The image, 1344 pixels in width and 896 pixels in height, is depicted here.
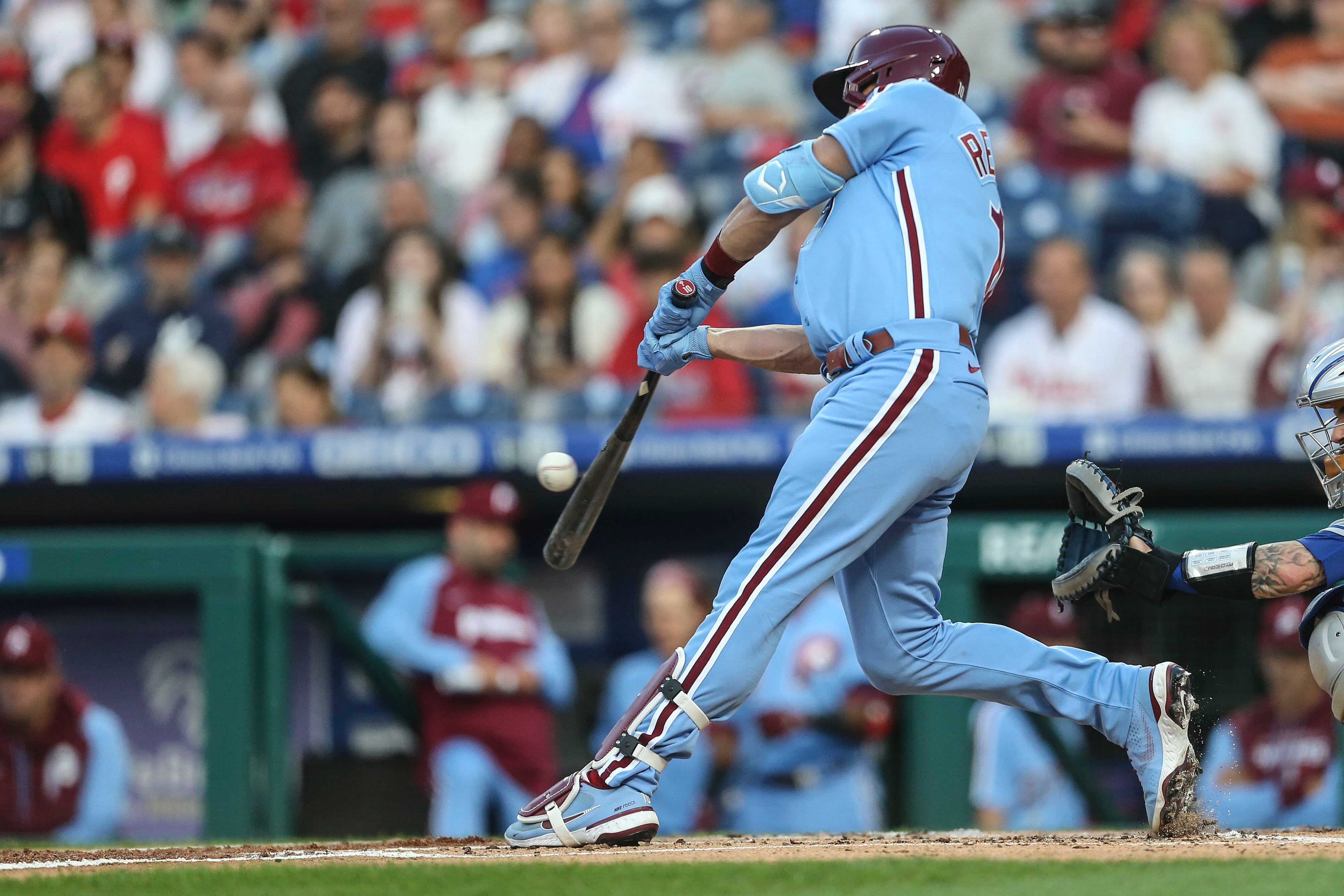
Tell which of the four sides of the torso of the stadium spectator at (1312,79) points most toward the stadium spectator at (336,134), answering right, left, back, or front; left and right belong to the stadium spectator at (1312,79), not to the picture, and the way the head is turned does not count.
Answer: right

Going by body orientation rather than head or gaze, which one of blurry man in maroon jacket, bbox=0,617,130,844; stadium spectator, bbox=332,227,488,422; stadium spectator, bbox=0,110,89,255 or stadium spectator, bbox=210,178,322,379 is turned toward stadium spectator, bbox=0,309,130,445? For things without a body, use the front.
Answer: stadium spectator, bbox=0,110,89,255

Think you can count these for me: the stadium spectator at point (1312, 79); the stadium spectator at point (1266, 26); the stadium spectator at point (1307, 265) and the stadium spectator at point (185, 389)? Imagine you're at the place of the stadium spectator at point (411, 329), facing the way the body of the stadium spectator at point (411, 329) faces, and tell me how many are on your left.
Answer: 3

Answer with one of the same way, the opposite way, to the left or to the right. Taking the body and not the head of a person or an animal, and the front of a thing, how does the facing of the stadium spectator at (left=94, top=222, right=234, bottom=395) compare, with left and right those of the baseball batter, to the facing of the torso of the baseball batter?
to the left

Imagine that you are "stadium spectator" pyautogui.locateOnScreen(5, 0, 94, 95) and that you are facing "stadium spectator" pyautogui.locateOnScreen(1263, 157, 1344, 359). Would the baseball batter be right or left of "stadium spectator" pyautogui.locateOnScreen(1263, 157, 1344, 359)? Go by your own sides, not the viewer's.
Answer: right

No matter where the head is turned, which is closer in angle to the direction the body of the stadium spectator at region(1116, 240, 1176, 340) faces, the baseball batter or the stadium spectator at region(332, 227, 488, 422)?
the baseball batter

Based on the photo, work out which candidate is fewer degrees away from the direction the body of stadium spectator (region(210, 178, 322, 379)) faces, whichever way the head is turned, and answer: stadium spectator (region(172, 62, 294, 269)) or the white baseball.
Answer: the white baseball

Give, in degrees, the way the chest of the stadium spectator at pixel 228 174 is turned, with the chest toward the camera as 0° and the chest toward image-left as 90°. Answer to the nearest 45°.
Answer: approximately 0°

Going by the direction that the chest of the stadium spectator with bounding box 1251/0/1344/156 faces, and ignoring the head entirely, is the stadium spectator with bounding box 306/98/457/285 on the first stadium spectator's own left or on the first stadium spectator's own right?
on the first stadium spectator's own right

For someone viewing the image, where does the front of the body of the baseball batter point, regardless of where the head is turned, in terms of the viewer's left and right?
facing to the left of the viewer

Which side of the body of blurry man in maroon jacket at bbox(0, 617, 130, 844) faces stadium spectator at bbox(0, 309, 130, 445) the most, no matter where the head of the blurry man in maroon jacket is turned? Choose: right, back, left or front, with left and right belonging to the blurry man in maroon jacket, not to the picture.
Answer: back
